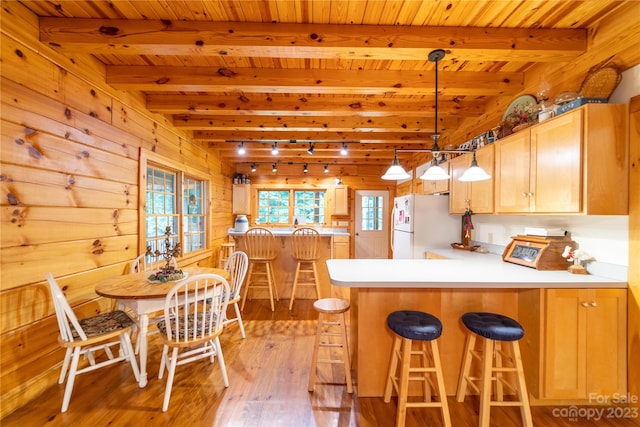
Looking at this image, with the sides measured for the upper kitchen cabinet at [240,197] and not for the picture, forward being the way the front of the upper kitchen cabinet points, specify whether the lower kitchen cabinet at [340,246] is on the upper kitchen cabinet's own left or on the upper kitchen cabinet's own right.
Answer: on the upper kitchen cabinet's own left

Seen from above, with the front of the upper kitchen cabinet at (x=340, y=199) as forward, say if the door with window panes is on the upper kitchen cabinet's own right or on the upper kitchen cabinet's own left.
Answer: on the upper kitchen cabinet's own left

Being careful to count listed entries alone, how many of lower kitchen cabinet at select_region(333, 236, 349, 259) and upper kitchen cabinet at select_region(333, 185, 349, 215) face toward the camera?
2

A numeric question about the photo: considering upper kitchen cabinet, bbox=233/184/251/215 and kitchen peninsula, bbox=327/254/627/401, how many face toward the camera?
2

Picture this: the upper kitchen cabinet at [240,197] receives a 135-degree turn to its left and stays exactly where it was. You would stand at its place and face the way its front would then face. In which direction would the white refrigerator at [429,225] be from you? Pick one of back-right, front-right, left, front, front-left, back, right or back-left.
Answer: right

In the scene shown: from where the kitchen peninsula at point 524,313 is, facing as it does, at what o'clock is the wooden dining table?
The wooden dining table is roughly at 2 o'clock from the kitchen peninsula.

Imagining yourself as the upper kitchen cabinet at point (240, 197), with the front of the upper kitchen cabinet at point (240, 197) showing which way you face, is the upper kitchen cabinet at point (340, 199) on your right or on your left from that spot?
on your left

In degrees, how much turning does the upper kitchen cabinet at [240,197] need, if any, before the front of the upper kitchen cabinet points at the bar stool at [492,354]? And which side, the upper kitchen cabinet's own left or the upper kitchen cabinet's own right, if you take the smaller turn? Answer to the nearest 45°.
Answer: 0° — it already faces it

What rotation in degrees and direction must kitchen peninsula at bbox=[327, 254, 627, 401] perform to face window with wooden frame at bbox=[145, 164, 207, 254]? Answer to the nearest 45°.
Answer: approximately 90° to its right

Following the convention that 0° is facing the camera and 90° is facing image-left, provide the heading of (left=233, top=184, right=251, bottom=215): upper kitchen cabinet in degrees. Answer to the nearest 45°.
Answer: approximately 0°

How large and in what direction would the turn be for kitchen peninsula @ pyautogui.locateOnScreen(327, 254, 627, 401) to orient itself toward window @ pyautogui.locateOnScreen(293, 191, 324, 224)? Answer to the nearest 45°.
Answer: approximately 135° to its right

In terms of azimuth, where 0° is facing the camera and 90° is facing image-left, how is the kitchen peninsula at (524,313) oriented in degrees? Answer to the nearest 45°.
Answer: approximately 0°
